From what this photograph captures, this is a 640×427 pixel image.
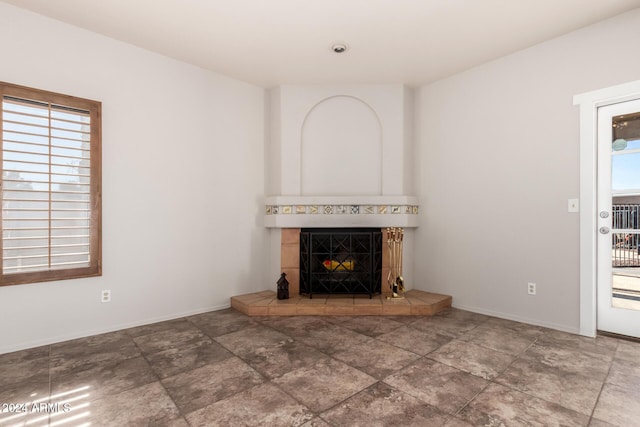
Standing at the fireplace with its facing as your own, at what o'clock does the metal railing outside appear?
The metal railing outside is roughly at 10 o'clock from the fireplace.

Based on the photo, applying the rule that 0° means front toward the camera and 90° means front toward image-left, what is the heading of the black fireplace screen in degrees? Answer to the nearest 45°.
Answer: approximately 0°

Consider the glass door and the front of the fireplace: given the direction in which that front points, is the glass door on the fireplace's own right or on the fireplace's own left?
on the fireplace's own left

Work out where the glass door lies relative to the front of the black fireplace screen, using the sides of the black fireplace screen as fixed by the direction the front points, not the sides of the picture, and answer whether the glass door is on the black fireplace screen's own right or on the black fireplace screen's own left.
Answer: on the black fireplace screen's own left

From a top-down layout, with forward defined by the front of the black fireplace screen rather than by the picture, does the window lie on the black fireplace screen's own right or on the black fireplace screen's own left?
on the black fireplace screen's own right

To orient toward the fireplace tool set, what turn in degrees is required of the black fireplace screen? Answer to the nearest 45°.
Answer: approximately 90° to its left
